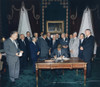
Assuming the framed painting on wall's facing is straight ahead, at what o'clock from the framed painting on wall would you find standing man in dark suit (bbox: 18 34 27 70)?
The standing man in dark suit is roughly at 1 o'clock from the framed painting on wall.

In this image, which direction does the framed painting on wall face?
toward the camera
